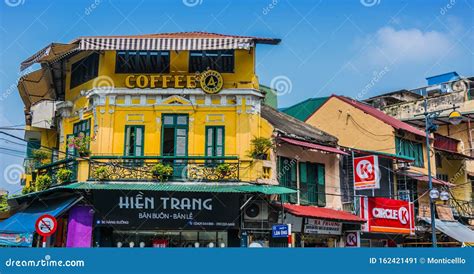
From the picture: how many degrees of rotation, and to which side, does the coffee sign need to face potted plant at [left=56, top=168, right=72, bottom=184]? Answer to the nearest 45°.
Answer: approximately 90° to its right

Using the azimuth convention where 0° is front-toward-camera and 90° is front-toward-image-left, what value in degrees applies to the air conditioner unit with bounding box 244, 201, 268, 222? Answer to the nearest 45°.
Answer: approximately 0°

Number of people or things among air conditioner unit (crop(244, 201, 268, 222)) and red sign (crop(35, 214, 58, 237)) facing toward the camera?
2

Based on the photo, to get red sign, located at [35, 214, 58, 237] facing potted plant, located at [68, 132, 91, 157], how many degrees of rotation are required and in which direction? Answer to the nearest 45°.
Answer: approximately 180°

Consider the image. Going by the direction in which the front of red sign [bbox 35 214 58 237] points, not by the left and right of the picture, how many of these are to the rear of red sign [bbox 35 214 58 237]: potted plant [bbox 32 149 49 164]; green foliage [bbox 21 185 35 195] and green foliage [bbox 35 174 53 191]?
3

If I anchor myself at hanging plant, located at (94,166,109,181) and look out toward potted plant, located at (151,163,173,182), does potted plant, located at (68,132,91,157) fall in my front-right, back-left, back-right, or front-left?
back-left

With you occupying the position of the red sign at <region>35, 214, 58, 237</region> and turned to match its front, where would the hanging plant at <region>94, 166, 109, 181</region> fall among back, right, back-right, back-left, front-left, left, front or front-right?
back-left

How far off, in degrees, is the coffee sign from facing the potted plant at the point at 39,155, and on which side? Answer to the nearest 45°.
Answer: approximately 135° to its right

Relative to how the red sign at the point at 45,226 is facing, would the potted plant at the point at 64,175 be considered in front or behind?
behind

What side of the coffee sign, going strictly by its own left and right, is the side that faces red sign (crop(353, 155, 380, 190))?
left
